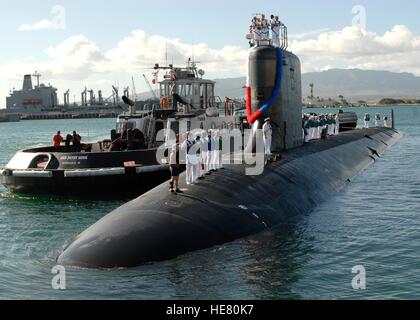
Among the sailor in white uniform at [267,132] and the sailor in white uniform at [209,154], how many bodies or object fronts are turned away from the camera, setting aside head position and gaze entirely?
0
